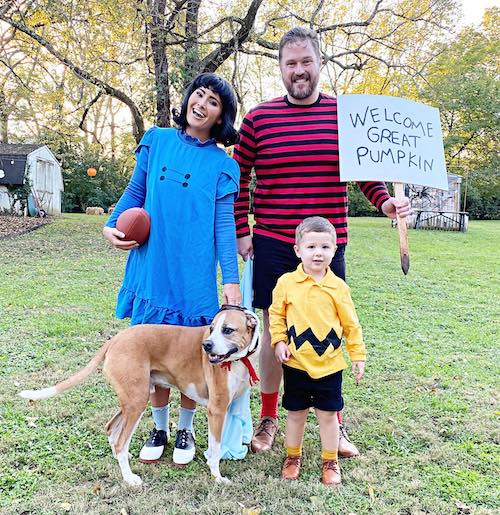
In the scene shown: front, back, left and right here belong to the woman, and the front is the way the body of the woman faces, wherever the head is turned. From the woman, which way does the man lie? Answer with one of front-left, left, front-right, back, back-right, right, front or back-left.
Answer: left

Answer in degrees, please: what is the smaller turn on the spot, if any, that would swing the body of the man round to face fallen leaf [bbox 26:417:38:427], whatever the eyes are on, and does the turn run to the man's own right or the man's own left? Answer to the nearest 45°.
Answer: approximately 90° to the man's own right

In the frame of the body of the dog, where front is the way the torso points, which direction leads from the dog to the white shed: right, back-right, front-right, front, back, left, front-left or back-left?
left

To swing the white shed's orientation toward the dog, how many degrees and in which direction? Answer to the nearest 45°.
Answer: approximately 45° to its right

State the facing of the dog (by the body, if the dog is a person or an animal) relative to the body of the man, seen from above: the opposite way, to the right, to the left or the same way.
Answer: to the left

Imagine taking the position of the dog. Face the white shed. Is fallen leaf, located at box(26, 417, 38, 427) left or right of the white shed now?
left

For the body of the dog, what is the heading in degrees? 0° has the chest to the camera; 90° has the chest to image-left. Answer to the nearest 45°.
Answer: approximately 270°

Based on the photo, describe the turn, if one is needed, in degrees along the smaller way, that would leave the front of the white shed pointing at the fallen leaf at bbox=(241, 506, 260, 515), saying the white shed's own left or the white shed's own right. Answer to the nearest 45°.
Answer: approximately 45° to the white shed's own right

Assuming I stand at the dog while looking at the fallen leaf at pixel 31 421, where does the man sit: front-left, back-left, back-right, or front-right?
back-right

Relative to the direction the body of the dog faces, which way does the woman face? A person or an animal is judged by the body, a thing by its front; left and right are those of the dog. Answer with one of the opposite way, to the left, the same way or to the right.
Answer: to the right

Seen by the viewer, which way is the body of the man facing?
toward the camera

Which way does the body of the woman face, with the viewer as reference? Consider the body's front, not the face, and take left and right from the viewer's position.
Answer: facing the viewer

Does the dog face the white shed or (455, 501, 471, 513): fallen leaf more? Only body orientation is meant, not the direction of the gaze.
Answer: the fallen leaf

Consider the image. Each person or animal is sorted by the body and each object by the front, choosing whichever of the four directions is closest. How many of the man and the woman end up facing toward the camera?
2

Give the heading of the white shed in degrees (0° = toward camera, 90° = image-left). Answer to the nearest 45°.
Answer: approximately 315°

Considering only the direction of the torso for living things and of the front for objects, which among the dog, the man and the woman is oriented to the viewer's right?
the dog
